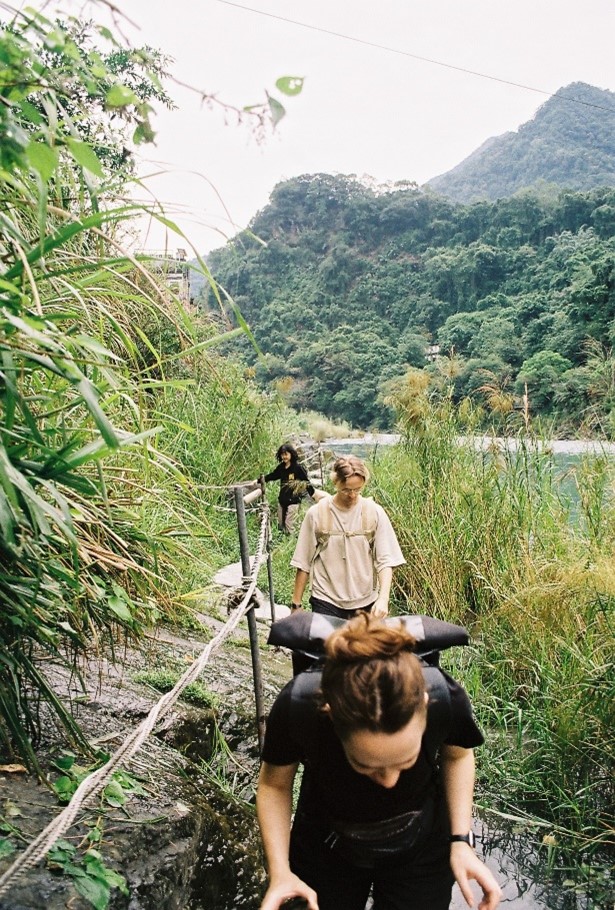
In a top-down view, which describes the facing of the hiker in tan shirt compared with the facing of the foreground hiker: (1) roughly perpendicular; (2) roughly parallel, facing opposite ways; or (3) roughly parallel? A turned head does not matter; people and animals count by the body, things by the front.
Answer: roughly parallel

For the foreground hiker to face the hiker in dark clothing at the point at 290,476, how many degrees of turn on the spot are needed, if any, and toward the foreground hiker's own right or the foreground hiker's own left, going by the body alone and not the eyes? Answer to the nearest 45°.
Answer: approximately 180°

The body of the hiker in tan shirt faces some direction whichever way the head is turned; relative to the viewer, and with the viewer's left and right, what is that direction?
facing the viewer

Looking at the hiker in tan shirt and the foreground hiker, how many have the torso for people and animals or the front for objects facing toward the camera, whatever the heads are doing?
2

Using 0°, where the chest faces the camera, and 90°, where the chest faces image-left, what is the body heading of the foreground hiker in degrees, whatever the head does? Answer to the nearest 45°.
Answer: approximately 0°

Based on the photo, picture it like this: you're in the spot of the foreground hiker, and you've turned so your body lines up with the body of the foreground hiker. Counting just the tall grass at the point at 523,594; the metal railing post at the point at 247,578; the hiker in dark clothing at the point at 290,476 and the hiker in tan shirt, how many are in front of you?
0

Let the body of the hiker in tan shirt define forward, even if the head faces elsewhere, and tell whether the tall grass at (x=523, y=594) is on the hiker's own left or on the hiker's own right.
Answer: on the hiker's own left

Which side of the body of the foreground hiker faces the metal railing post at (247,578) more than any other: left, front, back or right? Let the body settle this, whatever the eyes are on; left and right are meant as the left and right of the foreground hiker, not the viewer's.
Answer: back

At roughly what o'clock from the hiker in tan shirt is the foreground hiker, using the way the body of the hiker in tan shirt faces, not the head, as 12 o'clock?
The foreground hiker is roughly at 12 o'clock from the hiker in tan shirt.

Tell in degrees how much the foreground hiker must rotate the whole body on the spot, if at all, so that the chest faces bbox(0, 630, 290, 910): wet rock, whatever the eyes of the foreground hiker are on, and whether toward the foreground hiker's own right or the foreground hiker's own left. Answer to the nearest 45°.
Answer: approximately 135° to the foreground hiker's own right

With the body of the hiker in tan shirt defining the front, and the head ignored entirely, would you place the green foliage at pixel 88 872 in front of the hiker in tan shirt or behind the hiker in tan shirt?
in front
